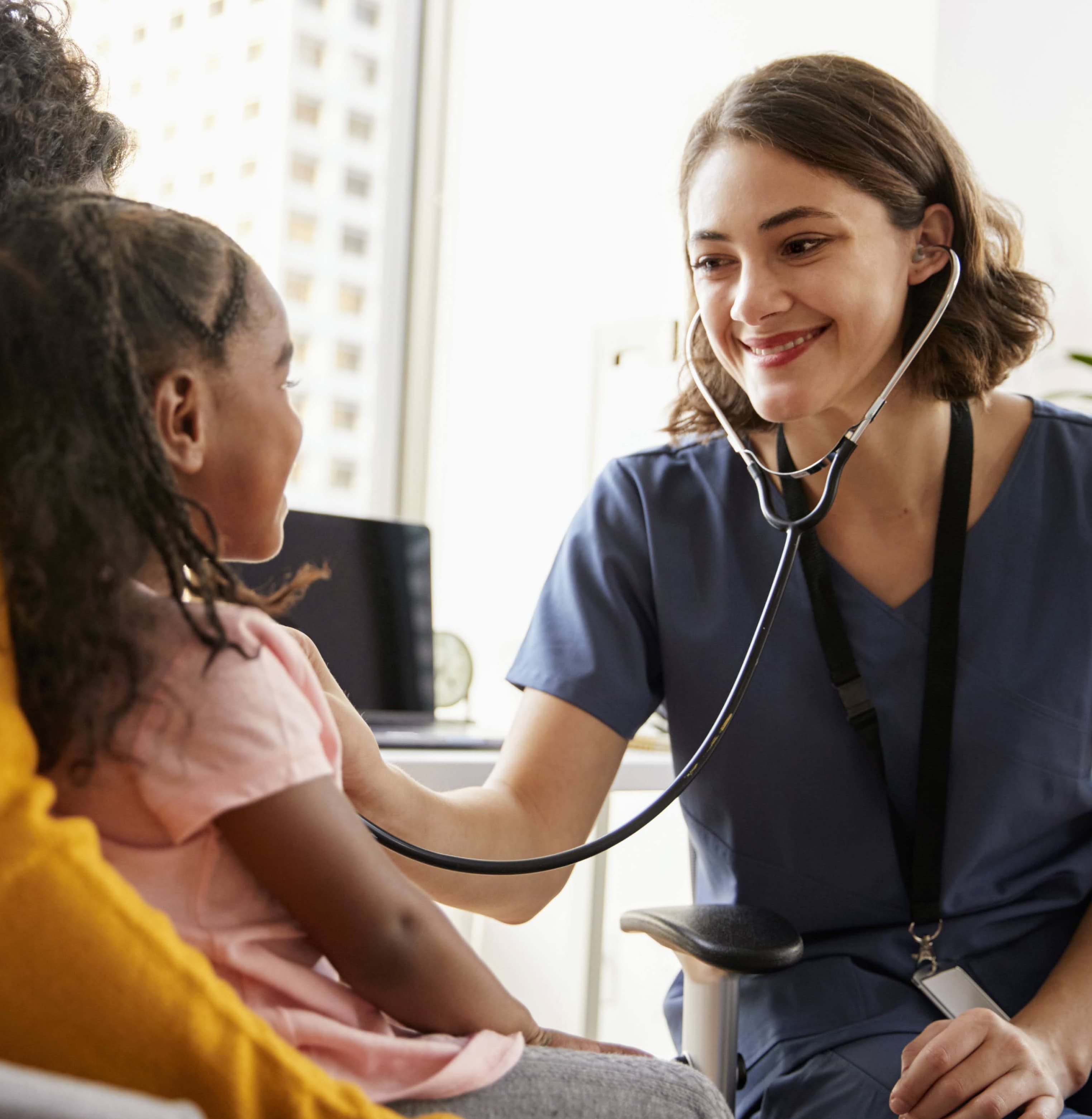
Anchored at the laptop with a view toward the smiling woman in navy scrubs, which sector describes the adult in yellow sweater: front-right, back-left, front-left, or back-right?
front-right

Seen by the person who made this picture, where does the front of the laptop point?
facing the viewer and to the right of the viewer

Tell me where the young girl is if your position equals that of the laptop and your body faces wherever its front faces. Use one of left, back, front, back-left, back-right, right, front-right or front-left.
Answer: front-right

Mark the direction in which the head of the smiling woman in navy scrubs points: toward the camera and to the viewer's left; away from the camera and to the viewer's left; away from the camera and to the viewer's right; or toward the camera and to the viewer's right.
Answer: toward the camera and to the viewer's left

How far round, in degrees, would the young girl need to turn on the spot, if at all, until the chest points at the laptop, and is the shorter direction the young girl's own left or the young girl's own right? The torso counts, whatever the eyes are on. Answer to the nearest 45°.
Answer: approximately 45° to the young girl's own left

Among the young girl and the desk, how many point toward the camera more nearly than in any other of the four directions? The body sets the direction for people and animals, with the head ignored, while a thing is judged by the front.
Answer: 1

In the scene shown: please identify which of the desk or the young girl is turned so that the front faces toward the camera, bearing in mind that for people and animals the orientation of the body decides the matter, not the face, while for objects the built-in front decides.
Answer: the desk

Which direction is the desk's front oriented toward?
toward the camera

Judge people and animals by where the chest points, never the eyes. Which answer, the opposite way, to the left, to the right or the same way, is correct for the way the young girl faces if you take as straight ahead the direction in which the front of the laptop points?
to the left

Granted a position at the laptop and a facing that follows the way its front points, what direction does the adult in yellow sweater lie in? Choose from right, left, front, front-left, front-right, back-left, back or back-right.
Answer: front-right

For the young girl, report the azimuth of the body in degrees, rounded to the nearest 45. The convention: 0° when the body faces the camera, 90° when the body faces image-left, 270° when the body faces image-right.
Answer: approximately 225°

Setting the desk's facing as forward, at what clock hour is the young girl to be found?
The young girl is roughly at 12 o'clock from the desk.
